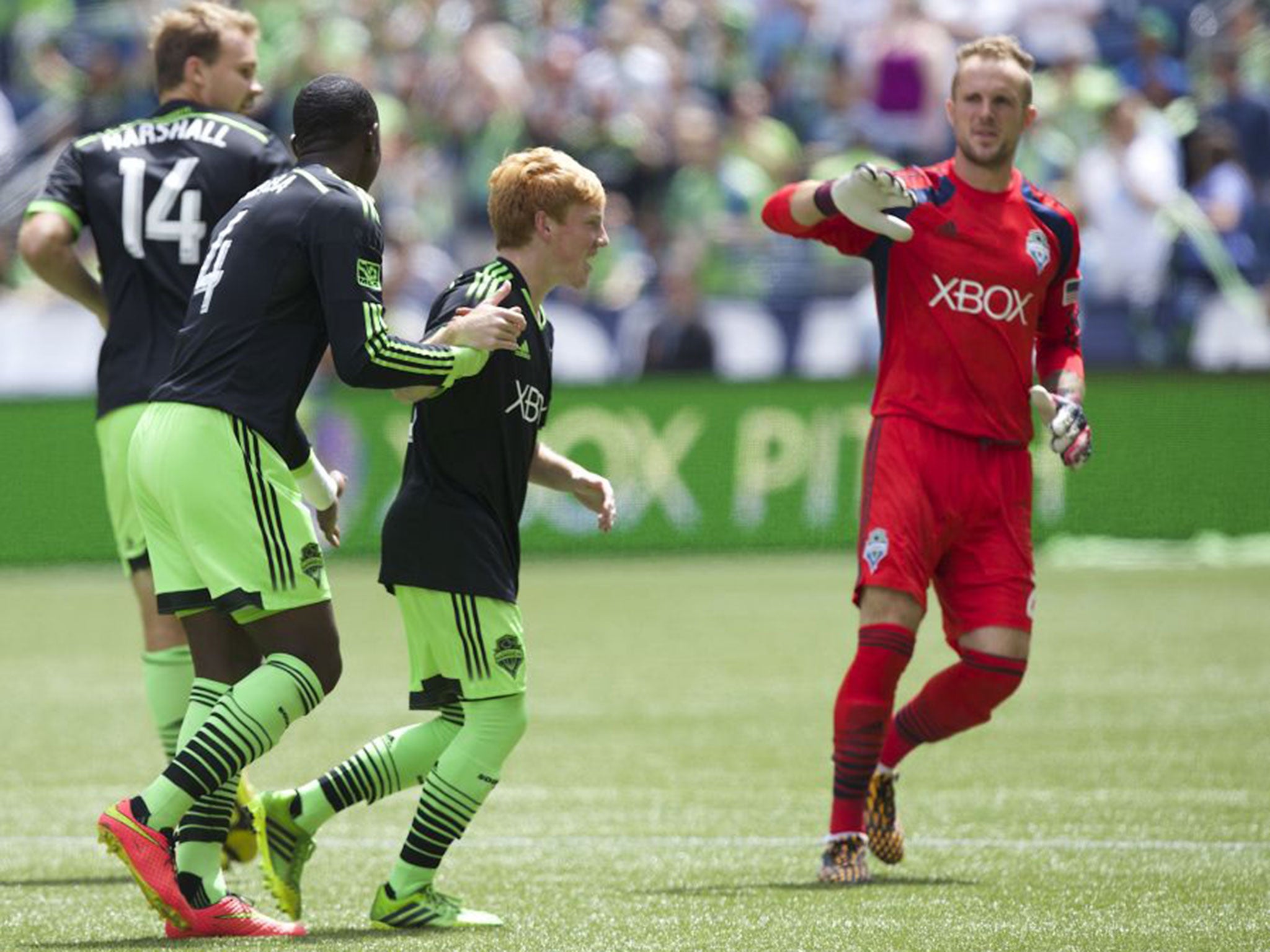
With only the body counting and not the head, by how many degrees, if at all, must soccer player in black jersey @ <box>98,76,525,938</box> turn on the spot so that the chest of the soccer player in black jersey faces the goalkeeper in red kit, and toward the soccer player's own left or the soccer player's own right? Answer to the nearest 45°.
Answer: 0° — they already face them

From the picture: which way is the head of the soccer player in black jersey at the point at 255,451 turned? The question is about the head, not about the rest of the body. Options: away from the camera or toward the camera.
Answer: away from the camera

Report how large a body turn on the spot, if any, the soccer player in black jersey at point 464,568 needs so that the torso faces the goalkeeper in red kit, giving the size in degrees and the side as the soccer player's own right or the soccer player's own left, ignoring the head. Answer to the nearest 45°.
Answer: approximately 45° to the soccer player's own left

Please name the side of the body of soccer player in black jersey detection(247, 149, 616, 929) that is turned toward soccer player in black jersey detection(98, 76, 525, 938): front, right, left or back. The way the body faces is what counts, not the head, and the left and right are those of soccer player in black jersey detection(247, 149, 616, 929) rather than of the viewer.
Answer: back

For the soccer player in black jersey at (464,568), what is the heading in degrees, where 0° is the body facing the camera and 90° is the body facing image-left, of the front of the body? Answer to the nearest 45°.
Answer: approximately 270°

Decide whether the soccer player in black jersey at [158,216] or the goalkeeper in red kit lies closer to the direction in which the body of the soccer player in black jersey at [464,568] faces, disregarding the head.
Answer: the goalkeeper in red kit

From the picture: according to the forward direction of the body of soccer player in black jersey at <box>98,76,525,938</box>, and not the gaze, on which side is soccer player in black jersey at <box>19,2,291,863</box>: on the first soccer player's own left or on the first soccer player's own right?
on the first soccer player's own left

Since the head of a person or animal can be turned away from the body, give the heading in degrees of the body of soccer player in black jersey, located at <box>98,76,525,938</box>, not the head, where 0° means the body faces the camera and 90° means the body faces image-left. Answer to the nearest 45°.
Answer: approximately 225°

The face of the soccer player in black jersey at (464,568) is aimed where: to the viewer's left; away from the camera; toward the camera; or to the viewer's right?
to the viewer's right
